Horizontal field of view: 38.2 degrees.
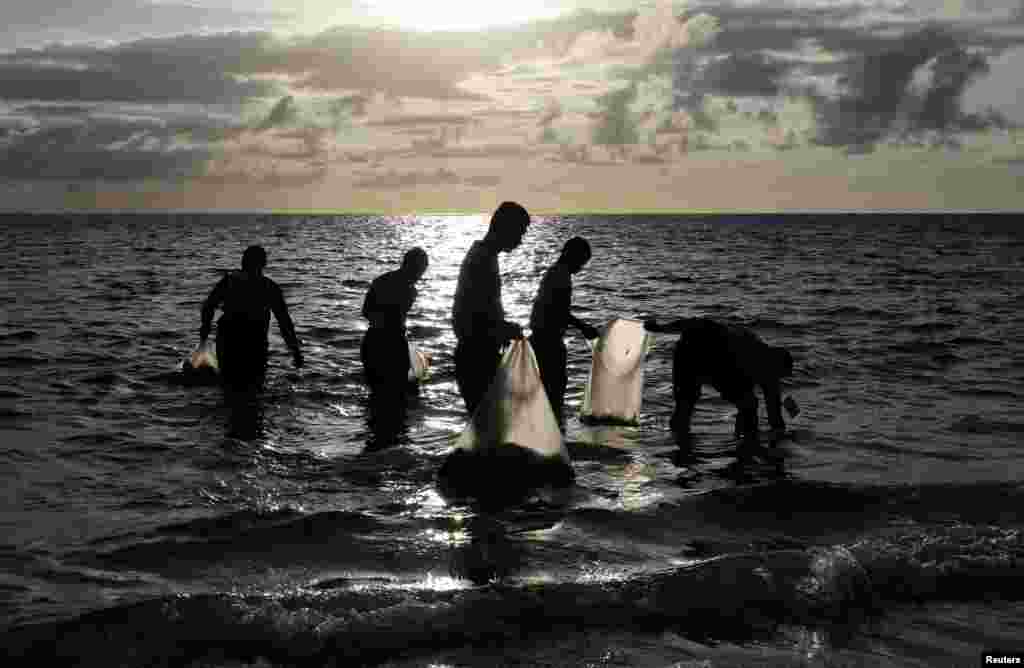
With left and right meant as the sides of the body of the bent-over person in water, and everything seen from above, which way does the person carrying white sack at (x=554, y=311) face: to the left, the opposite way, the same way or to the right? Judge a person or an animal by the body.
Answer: the same way

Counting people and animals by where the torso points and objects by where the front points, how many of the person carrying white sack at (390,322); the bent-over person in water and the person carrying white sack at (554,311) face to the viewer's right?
3

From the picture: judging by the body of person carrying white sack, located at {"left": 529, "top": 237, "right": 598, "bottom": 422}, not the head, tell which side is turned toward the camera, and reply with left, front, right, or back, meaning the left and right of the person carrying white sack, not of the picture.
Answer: right

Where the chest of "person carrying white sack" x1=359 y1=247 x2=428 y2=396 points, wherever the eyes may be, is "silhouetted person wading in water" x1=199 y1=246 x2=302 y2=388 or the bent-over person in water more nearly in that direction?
the bent-over person in water

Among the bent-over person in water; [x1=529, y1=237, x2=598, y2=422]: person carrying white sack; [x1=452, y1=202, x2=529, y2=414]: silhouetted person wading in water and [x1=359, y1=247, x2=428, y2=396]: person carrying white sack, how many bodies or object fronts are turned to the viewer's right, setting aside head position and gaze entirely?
4

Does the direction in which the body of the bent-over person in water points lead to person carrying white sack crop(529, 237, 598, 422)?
no

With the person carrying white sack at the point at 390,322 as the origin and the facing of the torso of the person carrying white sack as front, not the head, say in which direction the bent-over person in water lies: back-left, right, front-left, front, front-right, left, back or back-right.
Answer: front-right

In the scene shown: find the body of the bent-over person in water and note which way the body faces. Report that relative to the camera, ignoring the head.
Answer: to the viewer's right

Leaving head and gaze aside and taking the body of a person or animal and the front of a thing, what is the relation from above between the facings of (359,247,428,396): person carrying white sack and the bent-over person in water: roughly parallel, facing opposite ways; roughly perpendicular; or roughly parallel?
roughly parallel

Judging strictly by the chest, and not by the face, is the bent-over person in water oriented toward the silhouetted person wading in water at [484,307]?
no

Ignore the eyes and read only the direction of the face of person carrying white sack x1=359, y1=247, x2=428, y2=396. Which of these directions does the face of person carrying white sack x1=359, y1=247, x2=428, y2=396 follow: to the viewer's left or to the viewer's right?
to the viewer's right

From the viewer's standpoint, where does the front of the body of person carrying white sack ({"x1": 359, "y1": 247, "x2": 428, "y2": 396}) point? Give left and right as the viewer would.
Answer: facing to the right of the viewer

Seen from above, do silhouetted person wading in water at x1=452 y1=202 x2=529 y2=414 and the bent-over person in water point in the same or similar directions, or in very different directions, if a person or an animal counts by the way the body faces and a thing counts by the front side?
same or similar directions

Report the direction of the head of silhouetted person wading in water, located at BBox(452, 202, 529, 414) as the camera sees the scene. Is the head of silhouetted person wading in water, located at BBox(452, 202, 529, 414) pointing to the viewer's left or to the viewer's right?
to the viewer's right

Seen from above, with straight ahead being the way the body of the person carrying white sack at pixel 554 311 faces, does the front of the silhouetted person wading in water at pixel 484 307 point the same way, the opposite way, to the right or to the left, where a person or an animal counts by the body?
the same way

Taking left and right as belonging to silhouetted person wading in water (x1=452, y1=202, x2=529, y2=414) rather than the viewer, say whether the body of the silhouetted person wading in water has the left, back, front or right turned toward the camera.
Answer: right
